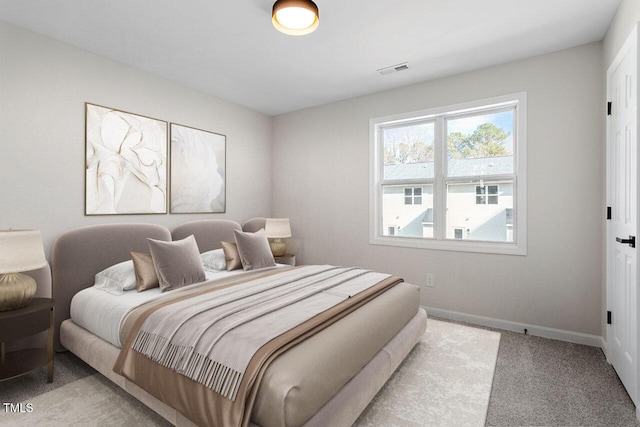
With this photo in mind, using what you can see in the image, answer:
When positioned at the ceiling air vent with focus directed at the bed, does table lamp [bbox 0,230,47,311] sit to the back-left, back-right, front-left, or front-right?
front-right

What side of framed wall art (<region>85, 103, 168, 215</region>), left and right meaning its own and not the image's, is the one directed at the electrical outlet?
front

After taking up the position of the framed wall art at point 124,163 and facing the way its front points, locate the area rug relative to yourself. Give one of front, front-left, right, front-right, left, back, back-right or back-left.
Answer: front

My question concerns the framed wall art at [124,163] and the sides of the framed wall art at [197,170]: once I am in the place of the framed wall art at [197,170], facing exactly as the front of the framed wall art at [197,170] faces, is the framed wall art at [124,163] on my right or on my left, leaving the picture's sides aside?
on my right

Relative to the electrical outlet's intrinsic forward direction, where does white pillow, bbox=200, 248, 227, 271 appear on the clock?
The white pillow is roughly at 2 o'clock from the electrical outlet.

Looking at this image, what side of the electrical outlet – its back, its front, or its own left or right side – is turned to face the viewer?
front

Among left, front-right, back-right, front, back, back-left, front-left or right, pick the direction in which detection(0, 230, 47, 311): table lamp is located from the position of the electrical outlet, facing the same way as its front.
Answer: front-right

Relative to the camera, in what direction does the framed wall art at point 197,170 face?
facing the viewer and to the right of the viewer

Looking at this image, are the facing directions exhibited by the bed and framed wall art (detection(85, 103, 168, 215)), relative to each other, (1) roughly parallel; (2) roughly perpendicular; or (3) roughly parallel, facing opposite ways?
roughly parallel

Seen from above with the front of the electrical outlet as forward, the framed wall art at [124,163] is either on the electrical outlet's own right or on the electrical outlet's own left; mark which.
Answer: on the electrical outlet's own right

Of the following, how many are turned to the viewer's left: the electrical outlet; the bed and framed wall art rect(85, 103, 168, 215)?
0

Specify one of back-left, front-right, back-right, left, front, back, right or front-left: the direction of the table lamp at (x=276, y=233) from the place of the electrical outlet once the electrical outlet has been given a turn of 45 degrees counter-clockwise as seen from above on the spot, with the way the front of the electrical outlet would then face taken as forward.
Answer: back-right

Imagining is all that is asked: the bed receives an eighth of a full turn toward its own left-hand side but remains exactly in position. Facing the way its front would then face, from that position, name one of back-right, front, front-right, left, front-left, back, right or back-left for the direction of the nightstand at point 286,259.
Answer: left

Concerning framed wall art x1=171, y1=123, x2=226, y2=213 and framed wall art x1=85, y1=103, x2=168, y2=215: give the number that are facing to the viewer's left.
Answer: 0

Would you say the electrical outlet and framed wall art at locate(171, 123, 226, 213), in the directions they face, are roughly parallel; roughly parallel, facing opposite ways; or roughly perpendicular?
roughly perpendicular
